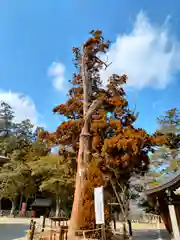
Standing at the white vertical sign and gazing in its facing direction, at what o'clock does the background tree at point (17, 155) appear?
The background tree is roughly at 5 o'clock from the white vertical sign.

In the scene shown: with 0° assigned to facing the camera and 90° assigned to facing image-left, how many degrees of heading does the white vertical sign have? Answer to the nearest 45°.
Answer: approximately 0°

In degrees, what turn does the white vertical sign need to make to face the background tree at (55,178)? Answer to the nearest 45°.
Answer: approximately 180°
